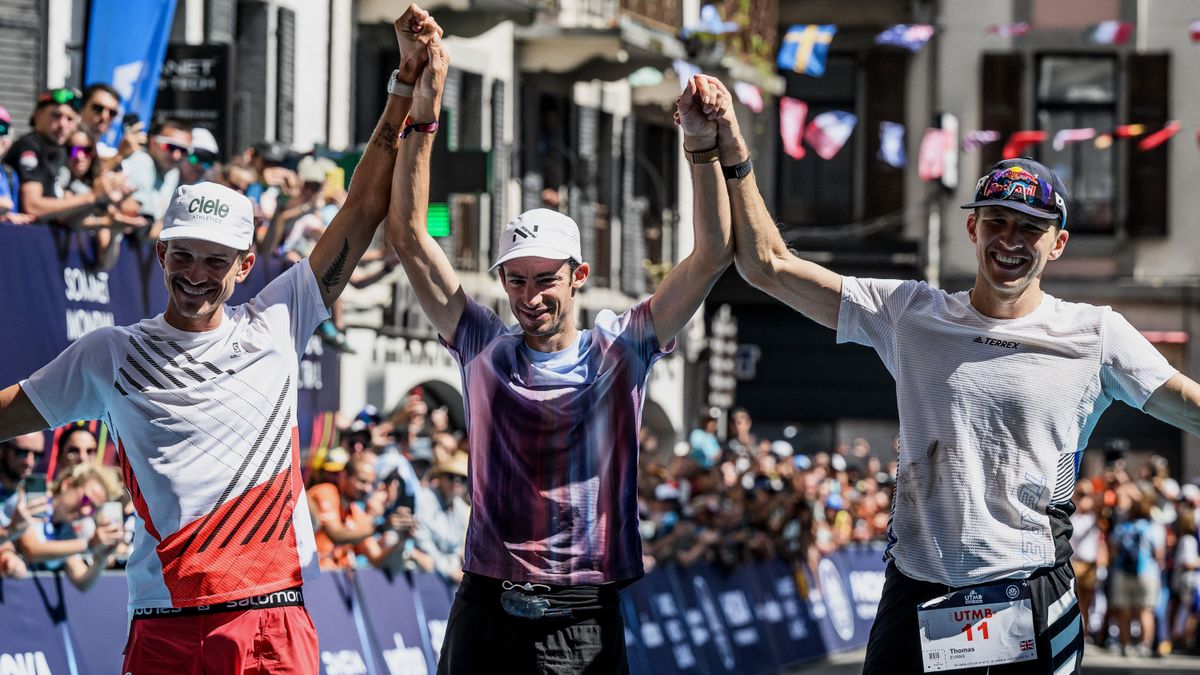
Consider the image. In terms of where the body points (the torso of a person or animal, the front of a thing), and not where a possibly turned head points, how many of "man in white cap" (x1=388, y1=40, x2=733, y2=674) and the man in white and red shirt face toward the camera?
2

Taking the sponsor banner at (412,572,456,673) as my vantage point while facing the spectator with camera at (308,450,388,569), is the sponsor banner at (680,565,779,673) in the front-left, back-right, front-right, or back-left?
back-right

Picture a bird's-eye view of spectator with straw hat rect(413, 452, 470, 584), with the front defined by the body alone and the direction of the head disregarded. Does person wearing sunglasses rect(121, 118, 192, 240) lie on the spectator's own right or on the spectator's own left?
on the spectator's own right

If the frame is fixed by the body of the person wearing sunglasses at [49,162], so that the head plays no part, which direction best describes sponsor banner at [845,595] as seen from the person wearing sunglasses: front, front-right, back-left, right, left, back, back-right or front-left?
left

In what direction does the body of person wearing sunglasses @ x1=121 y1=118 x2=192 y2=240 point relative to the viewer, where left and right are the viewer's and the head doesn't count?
facing the viewer and to the right of the viewer

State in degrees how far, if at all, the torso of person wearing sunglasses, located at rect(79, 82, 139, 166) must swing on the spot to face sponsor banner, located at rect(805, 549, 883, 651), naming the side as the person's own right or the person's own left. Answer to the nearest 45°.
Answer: approximately 90° to the person's own left

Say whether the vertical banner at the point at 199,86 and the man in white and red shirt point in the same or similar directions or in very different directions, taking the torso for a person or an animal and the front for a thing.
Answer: same or similar directions

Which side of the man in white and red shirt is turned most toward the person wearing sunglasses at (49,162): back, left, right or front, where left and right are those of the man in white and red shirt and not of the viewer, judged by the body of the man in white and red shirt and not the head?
back

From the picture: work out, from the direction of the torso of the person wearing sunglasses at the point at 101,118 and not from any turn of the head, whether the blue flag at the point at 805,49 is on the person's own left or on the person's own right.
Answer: on the person's own left

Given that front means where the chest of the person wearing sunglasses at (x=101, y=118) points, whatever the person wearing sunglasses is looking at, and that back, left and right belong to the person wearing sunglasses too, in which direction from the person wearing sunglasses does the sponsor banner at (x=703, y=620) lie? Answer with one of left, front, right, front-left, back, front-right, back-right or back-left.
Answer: left

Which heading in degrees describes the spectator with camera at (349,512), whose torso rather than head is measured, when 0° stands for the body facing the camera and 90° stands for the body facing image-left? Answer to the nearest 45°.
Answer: approximately 315°

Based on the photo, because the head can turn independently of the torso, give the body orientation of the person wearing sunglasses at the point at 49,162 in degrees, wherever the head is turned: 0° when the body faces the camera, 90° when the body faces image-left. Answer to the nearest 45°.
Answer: approximately 315°

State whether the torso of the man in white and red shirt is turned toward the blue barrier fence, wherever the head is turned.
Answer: no

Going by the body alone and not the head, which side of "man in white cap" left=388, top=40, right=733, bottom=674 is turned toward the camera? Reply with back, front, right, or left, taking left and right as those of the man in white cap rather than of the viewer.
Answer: front

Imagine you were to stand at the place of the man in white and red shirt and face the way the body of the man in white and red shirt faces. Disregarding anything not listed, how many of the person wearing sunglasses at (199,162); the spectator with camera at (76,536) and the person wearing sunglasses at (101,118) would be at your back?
3

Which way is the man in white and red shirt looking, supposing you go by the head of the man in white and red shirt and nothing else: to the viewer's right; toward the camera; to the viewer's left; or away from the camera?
toward the camera
